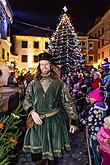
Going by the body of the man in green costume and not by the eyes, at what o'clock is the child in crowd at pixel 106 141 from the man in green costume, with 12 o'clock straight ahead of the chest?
The child in crowd is roughly at 9 o'clock from the man in green costume.

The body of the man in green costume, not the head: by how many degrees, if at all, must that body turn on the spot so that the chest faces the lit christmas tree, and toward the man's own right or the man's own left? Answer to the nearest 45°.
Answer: approximately 180°

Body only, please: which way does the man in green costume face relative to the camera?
toward the camera
